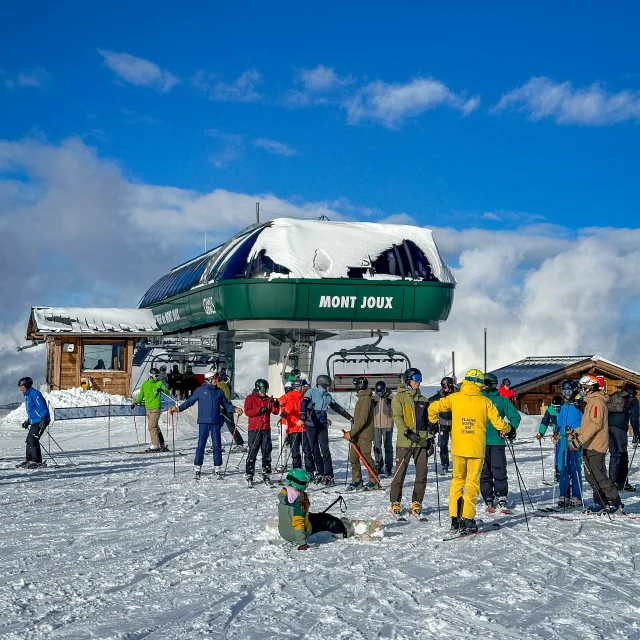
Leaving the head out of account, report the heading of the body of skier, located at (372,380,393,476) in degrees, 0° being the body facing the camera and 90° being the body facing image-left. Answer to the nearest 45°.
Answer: approximately 0°

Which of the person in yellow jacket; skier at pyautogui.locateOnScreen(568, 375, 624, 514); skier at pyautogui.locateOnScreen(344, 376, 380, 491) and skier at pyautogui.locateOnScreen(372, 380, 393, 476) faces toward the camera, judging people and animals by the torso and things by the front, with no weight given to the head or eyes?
skier at pyautogui.locateOnScreen(372, 380, 393, 476)

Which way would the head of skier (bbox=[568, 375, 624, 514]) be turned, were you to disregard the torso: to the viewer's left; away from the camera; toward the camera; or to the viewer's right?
to the viewer's left

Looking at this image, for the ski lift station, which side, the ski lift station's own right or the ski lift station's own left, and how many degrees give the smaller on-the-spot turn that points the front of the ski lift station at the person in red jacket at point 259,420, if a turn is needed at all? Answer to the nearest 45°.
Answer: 0° — it already faces them

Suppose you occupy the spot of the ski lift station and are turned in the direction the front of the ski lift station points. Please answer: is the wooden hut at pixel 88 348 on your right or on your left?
on your right

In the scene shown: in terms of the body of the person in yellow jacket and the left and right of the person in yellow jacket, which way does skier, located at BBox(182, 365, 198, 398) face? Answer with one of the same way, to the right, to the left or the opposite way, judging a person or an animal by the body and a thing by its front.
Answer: the opposite way

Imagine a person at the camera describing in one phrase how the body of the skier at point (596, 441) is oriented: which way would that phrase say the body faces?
to the viewer's left

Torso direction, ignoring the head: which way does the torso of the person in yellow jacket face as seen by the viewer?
away from the camera

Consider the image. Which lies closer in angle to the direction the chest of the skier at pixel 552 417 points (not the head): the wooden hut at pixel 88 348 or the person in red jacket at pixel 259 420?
the person in red jacket
